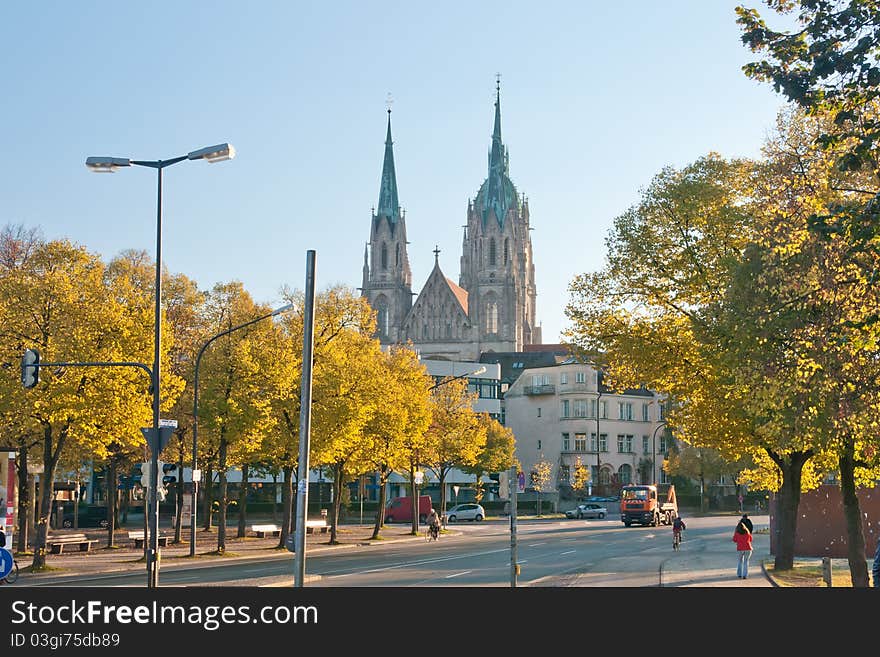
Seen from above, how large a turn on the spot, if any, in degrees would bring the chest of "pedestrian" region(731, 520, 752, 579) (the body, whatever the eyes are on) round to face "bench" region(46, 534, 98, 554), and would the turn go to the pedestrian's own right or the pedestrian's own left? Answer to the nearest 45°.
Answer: approximately 90° to the pedestrian's own left

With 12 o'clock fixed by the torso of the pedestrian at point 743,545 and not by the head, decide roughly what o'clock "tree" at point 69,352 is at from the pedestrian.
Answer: The tree is roughly at 9 o'clock from the pedestrian.

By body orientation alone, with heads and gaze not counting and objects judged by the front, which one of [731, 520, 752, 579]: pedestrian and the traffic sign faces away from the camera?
the pedestrian

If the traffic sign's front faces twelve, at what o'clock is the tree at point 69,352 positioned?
The tree is roughly at 6 o'clock from the traffic sign.

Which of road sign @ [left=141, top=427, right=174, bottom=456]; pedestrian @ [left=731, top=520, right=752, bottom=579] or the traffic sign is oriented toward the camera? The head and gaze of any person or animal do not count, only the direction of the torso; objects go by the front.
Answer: the traffic sign

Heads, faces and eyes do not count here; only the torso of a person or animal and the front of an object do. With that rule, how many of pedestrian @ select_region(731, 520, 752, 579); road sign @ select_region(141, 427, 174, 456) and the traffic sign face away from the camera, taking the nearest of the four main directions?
2

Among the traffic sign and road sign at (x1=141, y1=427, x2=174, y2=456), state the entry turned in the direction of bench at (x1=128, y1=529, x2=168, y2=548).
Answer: the road sign

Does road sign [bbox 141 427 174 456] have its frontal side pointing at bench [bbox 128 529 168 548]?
yes

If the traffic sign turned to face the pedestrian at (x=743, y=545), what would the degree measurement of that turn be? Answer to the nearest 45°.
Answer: approximately 135° to its left

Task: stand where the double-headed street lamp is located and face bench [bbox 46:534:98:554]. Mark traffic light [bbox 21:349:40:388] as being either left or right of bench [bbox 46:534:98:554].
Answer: left

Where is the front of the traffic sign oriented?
toward the camera

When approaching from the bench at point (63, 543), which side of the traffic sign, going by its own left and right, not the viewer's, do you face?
back

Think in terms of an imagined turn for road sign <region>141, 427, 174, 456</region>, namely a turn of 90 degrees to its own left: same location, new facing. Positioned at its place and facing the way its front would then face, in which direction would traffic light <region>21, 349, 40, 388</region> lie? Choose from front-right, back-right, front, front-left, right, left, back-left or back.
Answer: front-right

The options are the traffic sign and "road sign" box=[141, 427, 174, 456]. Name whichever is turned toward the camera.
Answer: the traffic sign

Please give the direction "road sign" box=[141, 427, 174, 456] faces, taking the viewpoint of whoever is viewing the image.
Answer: facing away from the viewer

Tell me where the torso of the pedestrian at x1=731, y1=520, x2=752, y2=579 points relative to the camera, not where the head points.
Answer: away from the camera

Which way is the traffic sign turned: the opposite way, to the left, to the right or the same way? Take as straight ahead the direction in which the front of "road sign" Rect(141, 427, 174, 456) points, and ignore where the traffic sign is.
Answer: the opposite way
